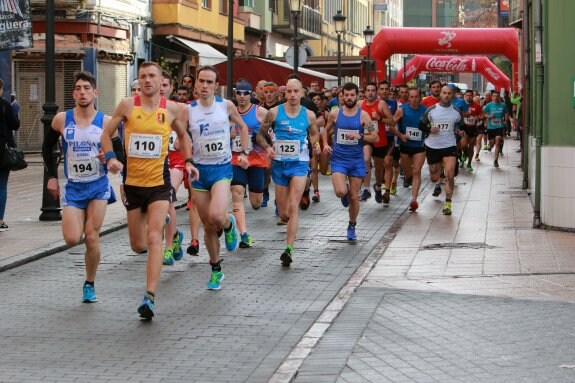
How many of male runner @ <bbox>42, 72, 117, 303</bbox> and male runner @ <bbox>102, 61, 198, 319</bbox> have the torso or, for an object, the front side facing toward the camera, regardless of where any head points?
2

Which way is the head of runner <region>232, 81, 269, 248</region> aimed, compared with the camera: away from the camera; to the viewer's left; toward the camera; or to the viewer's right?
toward the camera

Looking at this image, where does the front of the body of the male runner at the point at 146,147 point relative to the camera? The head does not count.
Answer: toward the camera

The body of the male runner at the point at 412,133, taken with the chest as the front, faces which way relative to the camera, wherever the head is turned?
toward the camera

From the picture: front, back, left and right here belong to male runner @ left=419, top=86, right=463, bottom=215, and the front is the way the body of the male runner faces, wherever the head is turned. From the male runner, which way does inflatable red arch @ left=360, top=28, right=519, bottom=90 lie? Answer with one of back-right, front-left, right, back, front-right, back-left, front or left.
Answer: back

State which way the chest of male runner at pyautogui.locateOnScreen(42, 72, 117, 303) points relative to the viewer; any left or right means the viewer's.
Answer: facing the viewer

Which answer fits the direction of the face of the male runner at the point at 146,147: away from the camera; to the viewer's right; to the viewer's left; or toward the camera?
toward the camera

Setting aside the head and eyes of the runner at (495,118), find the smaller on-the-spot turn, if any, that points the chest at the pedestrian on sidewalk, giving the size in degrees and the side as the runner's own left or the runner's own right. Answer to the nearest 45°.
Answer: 0° — they already face them

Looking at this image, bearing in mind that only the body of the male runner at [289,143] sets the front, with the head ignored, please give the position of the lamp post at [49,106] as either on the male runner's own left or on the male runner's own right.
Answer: on the male runner's own right

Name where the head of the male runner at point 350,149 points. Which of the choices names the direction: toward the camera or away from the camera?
toward the camera

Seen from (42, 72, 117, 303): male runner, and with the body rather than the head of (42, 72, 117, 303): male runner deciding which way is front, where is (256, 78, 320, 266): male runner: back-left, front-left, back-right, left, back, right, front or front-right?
back-left
